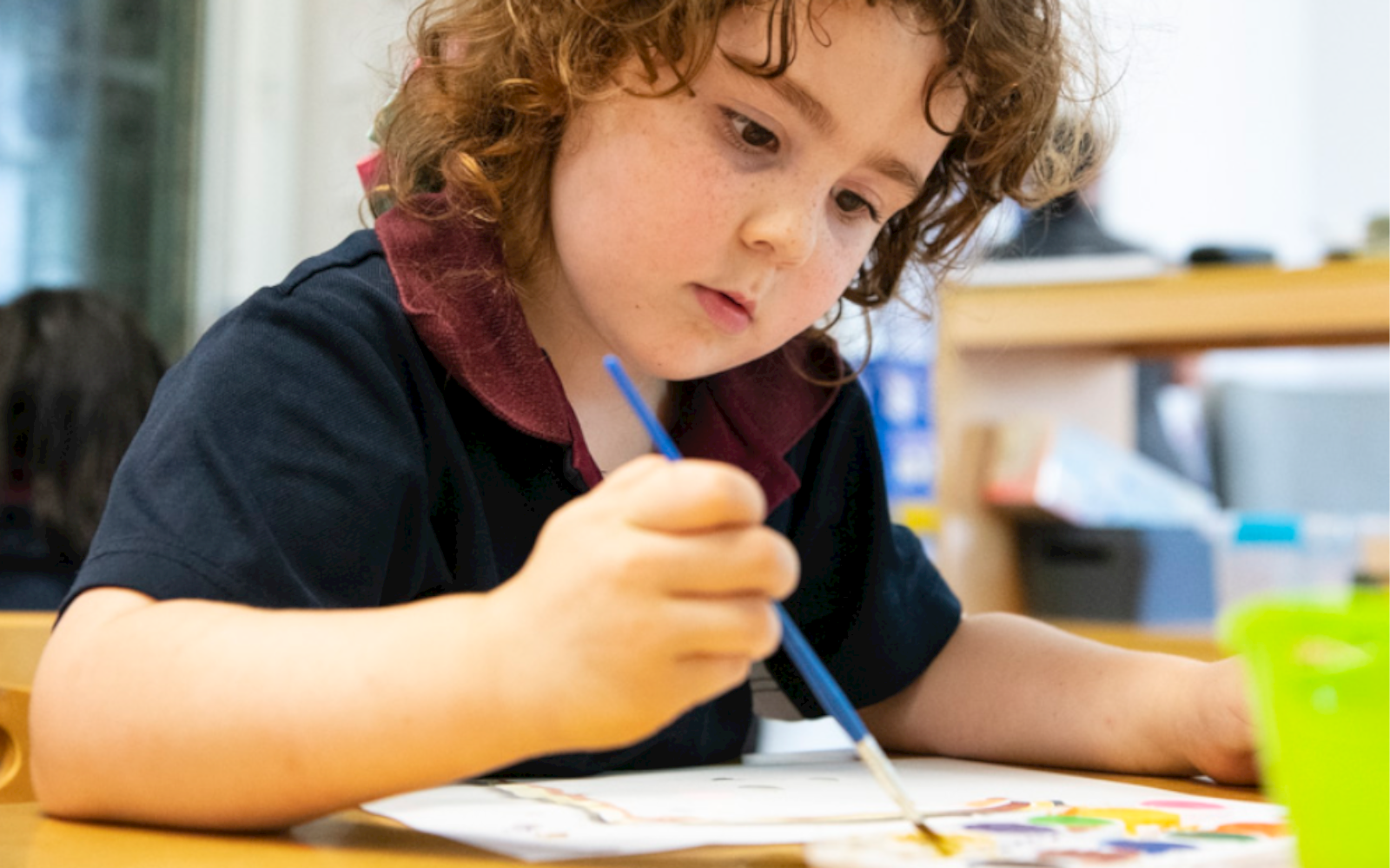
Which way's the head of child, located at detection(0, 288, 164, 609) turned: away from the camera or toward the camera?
away from the camera

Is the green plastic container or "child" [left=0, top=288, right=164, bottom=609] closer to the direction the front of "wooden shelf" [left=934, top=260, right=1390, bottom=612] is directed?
the green plastic container

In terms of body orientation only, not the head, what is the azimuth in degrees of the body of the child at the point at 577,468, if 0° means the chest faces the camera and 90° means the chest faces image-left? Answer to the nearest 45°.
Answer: approximately 315°

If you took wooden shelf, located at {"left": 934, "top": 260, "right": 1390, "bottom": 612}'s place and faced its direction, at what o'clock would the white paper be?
The white paper is roughly at 12 o'clock from the wooden shelf.

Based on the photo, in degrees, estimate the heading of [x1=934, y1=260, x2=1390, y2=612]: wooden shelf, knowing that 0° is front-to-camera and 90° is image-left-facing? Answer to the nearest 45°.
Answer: approximately 0°

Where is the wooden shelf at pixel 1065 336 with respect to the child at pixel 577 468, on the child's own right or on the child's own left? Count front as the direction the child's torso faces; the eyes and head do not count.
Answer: on the child's own left

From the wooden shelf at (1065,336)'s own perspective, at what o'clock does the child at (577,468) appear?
The child is roughly at 12 o'clock from the wooden shelf.
